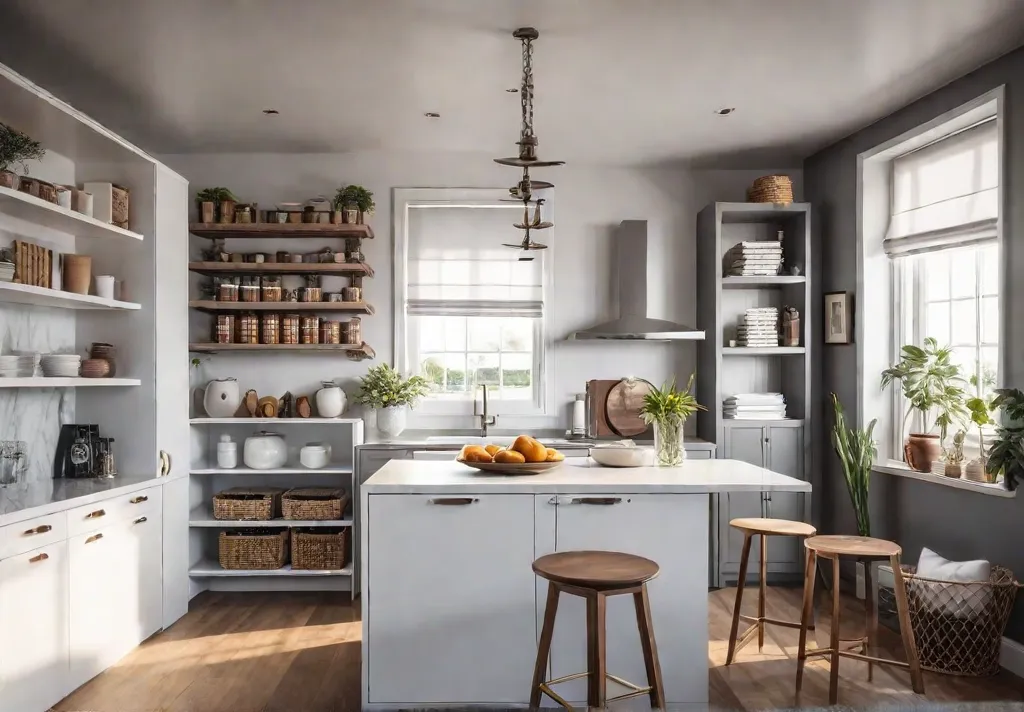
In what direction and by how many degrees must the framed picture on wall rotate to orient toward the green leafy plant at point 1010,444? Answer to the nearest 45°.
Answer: approximately 90° to its left

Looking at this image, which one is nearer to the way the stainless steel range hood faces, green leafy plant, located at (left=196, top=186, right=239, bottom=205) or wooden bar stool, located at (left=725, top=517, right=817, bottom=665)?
the wooden bar stool

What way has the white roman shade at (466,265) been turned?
toward the camera

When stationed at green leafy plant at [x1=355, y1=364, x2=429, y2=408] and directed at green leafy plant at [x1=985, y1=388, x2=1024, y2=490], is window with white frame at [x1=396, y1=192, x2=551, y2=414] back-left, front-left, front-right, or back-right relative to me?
front-left

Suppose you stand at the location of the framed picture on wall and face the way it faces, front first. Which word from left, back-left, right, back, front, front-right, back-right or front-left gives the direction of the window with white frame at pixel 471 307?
front-right

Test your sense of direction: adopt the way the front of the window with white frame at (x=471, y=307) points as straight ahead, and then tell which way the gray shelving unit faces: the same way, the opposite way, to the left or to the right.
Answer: the same way

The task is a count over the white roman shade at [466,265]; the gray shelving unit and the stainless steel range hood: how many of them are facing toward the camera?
3

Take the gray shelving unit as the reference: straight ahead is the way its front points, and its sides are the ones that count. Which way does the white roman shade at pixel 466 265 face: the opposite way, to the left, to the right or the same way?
the same way

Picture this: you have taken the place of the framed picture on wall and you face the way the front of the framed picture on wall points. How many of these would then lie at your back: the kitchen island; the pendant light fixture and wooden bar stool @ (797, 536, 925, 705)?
0

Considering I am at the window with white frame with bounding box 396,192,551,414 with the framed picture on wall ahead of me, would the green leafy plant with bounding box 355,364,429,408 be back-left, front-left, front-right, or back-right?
back-right

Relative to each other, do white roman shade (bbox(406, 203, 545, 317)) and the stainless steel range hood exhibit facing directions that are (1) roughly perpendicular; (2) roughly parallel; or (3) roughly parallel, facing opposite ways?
roughly parallel

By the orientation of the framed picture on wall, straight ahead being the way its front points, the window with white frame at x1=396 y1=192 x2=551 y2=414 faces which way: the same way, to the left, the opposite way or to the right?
to the left

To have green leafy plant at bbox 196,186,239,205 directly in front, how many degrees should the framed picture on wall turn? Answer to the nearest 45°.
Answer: approximately 45° to its right

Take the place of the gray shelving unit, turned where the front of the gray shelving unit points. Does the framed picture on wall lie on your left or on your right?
on your left

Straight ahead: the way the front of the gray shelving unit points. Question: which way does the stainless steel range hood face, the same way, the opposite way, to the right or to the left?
the same way

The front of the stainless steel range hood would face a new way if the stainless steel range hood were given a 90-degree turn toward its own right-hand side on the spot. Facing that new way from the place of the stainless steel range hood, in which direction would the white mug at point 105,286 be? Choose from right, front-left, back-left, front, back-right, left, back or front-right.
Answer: front-left

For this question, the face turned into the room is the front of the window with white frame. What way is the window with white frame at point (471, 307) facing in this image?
toward the camera

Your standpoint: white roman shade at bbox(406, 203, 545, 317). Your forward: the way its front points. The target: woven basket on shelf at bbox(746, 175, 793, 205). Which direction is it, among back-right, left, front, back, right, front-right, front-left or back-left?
left

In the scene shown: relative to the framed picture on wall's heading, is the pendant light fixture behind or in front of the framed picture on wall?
in front

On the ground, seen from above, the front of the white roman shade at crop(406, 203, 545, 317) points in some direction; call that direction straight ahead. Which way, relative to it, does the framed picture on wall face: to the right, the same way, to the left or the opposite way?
to the right

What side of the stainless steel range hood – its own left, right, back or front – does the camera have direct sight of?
front

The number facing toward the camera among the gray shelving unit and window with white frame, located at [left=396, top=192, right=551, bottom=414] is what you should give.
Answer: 2

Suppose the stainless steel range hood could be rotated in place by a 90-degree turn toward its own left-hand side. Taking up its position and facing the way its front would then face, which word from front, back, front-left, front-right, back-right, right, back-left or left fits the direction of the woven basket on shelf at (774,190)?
front

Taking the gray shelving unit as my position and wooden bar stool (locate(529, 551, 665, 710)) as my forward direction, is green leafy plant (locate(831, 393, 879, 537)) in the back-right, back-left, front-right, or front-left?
front-left
